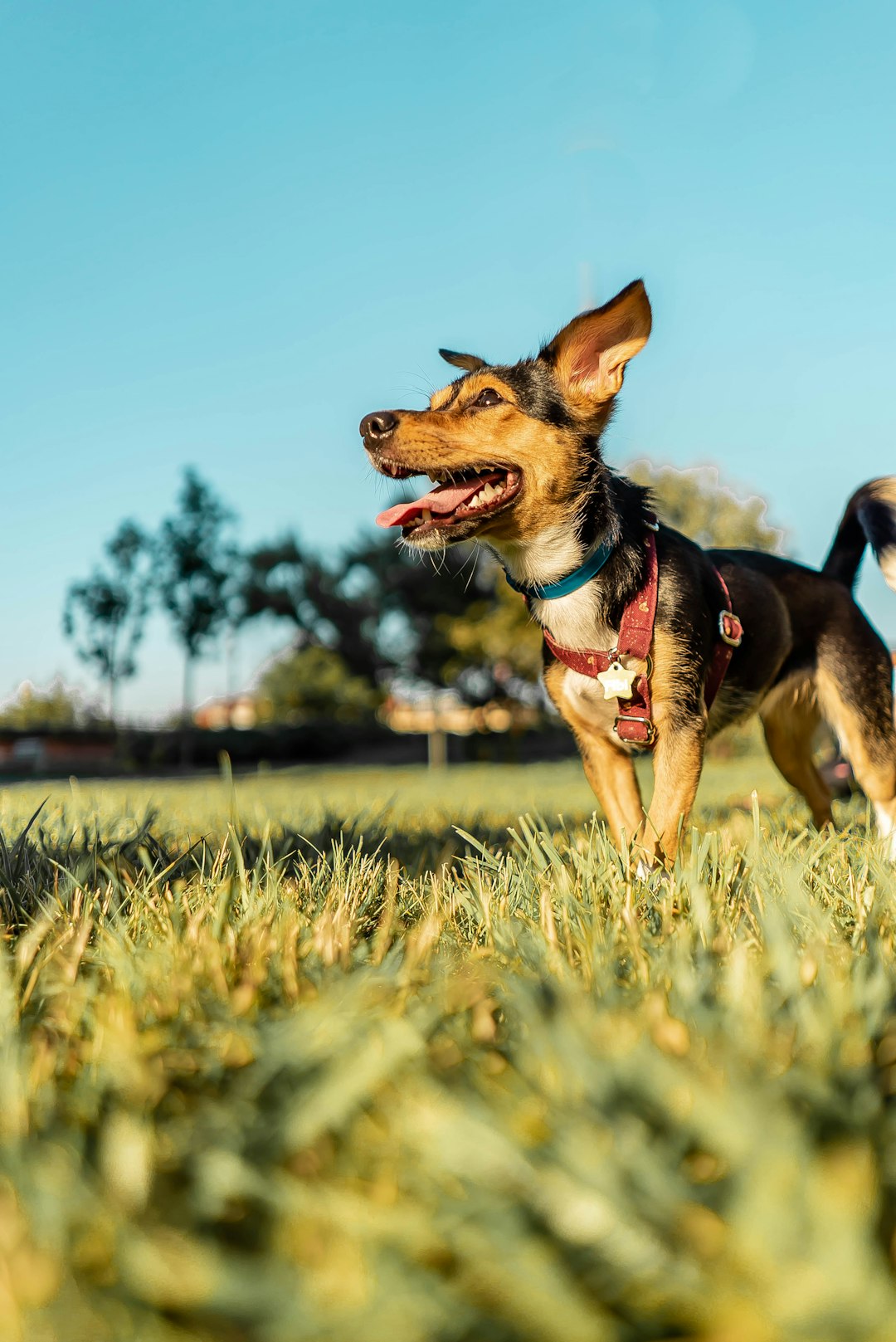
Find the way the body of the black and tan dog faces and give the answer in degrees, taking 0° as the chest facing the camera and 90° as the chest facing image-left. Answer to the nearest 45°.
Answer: approximately 45°

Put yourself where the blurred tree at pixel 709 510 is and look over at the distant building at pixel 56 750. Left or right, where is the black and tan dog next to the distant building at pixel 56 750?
left

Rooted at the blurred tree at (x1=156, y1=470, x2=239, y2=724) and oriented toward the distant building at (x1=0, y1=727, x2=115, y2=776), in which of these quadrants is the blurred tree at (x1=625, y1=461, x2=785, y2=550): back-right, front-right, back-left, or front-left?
back-left

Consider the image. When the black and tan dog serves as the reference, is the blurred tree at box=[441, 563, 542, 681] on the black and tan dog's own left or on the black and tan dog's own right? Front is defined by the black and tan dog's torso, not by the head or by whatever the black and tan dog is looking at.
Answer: on the black and tan dog's own right

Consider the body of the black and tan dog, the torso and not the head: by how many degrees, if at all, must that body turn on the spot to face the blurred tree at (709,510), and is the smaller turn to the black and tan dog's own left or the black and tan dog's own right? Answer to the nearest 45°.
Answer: approximately 135° to the black and tan dog's own right

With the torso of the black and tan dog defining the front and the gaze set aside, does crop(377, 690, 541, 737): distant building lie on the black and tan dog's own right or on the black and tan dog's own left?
on the black and tan dog's own right

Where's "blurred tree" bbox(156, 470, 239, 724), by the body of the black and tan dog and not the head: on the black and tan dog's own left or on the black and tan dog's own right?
on the black and tan dog's own right

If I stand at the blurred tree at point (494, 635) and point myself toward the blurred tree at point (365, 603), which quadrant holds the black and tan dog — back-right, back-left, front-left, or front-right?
back-left

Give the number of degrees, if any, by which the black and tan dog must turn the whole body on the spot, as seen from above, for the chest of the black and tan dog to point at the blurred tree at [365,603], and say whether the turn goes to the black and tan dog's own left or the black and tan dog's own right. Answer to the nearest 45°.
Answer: approximately 135° to the black and tan dog's own right
